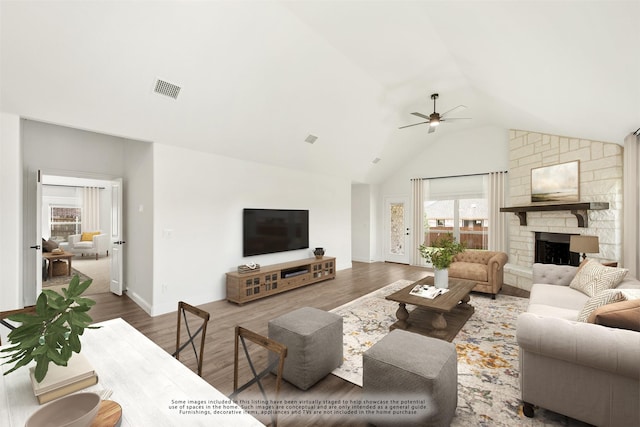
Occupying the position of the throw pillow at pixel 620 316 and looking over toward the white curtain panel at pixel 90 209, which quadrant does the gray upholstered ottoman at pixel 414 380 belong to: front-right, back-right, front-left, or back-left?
front-left

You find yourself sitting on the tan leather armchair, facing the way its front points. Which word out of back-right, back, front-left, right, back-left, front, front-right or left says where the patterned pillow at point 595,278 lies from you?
left

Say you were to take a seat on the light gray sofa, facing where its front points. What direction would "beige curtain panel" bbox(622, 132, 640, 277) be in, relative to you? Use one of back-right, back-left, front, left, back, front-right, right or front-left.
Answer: right

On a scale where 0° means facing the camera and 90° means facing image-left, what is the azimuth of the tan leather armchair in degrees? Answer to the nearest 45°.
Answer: approximately 45°

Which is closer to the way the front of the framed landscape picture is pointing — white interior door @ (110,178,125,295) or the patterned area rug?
the white interior door

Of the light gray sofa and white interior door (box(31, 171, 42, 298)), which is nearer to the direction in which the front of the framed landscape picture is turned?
the white interior door

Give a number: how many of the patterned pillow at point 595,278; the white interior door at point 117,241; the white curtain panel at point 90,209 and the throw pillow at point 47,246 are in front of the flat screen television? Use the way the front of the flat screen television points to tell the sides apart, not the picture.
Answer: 1

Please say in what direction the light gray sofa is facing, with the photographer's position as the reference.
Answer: facing to the left of the viewer

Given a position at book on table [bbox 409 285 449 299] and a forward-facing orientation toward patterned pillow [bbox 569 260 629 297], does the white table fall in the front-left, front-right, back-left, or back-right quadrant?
back-right

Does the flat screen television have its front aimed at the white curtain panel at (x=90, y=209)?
no

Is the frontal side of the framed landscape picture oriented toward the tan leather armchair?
yes

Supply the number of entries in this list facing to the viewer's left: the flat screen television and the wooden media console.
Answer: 0

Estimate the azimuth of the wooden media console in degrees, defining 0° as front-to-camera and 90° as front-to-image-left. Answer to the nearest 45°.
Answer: approximately 315°

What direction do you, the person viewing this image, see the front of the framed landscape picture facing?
facing the viewer and to the left of the viewer

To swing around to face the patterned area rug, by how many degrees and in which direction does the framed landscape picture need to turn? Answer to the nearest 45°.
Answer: approximately 45° to its left

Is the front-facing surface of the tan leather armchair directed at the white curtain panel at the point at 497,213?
no

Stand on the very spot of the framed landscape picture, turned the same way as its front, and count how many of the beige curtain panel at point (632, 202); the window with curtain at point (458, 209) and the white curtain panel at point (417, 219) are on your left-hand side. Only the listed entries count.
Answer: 1

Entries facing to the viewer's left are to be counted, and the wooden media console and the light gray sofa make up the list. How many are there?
1

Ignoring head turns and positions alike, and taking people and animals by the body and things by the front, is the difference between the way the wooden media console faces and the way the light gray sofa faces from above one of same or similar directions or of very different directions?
very different directions

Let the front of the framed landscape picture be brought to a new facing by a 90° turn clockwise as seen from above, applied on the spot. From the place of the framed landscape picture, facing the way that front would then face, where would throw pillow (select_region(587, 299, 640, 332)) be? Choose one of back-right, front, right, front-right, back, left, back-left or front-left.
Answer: back-left

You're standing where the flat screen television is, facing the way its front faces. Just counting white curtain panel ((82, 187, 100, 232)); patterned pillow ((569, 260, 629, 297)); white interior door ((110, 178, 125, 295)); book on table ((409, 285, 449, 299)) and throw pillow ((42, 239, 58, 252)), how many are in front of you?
2
